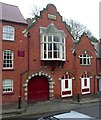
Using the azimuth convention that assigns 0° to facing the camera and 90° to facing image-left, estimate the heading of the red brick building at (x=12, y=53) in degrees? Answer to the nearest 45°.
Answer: approximately 315°

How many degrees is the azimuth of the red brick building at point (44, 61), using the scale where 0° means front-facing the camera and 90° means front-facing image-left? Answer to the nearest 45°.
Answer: approximately 315°
